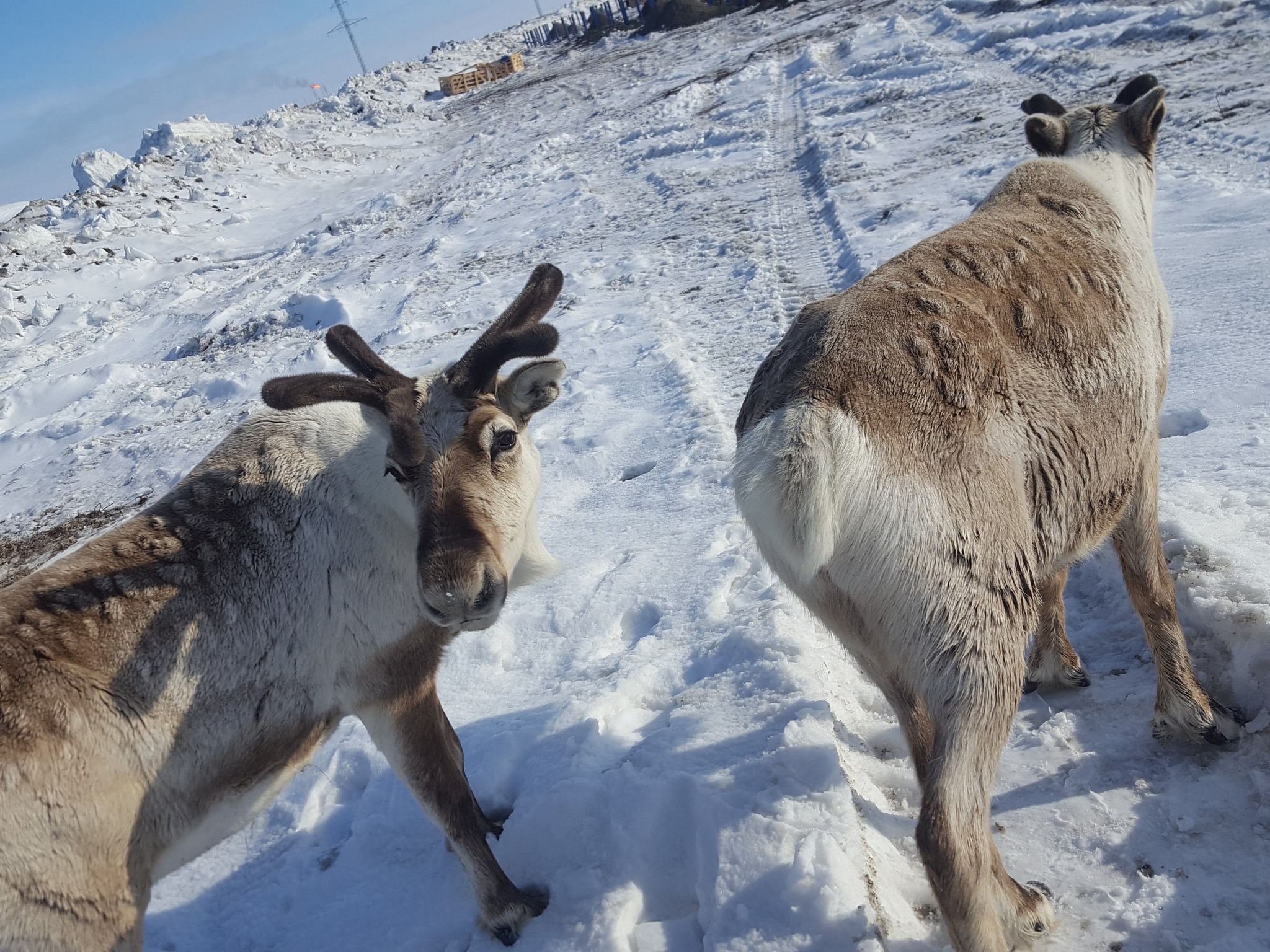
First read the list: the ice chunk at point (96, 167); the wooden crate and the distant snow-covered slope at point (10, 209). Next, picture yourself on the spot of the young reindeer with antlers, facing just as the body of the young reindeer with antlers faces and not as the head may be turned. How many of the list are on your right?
0

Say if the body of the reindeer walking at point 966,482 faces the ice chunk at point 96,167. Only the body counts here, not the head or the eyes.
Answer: no

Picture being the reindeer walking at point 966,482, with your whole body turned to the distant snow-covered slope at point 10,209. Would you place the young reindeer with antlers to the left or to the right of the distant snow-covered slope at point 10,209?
left

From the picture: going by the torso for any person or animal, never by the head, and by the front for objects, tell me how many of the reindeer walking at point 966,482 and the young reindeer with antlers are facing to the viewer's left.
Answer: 0

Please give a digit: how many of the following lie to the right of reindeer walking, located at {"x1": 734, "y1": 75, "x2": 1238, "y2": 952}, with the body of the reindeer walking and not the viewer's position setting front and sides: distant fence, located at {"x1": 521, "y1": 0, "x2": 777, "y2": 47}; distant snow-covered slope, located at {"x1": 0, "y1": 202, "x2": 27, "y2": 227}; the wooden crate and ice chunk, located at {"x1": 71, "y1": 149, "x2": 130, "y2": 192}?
0

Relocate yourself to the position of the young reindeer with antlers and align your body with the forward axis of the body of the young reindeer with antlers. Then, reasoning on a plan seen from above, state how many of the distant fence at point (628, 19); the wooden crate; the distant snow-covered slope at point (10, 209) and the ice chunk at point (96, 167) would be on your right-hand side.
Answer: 0

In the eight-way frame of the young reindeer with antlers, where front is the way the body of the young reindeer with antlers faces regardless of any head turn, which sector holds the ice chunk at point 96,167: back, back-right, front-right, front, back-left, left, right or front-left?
left

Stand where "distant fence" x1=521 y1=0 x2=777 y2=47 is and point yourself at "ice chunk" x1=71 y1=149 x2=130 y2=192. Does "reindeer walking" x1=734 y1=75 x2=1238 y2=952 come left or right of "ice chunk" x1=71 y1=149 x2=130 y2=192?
left

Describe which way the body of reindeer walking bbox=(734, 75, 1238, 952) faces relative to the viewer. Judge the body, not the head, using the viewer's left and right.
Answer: facing away from the viewer and to the right of the viewer

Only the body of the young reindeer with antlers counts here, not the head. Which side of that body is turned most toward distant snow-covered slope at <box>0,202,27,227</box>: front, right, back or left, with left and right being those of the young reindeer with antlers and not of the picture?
left

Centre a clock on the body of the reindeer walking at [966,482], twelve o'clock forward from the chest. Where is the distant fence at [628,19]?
The distant fence is roughly at 10 o'clock from the reindeer walking.

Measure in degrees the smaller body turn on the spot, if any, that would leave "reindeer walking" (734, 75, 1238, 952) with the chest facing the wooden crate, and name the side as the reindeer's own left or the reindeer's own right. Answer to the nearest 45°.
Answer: approximately 90° to the reindeer's own left

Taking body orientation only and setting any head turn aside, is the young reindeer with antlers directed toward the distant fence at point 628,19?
no

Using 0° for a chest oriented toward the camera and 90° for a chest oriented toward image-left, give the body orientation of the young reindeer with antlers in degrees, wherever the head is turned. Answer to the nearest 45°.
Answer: approximately 270°

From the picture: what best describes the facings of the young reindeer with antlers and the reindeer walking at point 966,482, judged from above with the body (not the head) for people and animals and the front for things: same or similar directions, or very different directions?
same or similar directions
